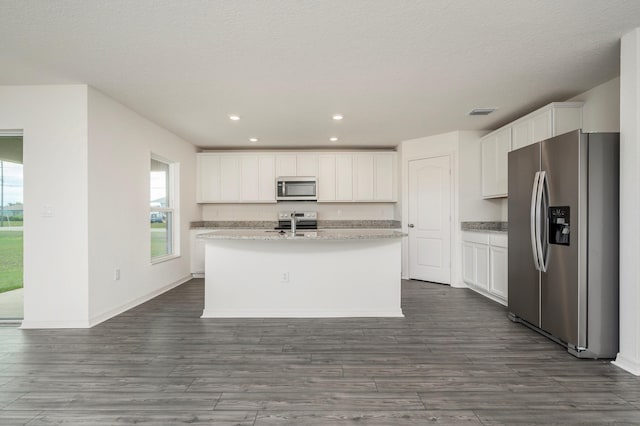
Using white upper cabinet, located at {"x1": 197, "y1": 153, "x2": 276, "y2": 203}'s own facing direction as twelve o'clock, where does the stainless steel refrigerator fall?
The stainless steel refrigerator is roughly at 11 o'clock from the white upper cabinet.

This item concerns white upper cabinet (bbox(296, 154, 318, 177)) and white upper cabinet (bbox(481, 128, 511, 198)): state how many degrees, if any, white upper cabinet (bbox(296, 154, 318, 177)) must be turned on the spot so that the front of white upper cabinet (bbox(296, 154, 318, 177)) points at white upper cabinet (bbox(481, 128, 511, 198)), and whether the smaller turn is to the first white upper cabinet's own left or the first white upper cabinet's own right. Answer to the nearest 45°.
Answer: approximately 45° to the first white upper cabinet's own left

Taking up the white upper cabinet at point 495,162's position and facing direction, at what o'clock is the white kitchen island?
The white kitchen island is roughly at 12 o'clock from the white upper cabinet.

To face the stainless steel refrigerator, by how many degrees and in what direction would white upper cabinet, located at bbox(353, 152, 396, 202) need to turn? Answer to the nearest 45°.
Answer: approximately 45° to its left

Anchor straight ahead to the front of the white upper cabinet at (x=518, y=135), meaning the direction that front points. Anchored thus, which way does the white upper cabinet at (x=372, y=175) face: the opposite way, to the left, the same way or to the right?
to the left

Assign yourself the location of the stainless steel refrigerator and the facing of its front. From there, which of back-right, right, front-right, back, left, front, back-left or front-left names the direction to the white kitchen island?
front-right

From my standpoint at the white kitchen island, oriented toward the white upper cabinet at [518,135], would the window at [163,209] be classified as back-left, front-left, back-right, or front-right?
back-left

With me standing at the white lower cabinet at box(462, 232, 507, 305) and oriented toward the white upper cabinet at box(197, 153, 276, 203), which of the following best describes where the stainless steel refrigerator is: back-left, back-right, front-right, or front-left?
back-left

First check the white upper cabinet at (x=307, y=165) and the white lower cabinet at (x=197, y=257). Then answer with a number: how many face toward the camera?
2

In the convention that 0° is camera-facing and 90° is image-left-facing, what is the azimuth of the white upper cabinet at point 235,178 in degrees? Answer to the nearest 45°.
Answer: approximately 0°

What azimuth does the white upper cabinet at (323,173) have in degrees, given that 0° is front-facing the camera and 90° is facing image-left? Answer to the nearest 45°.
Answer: approximately 0°

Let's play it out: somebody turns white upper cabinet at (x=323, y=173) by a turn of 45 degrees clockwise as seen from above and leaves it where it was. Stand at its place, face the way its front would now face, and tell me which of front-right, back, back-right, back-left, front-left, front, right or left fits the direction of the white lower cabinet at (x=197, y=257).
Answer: front-right

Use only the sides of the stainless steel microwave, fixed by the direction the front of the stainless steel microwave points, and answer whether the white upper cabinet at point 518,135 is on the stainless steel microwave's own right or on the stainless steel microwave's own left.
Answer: on the stainless steel microwave's own left
